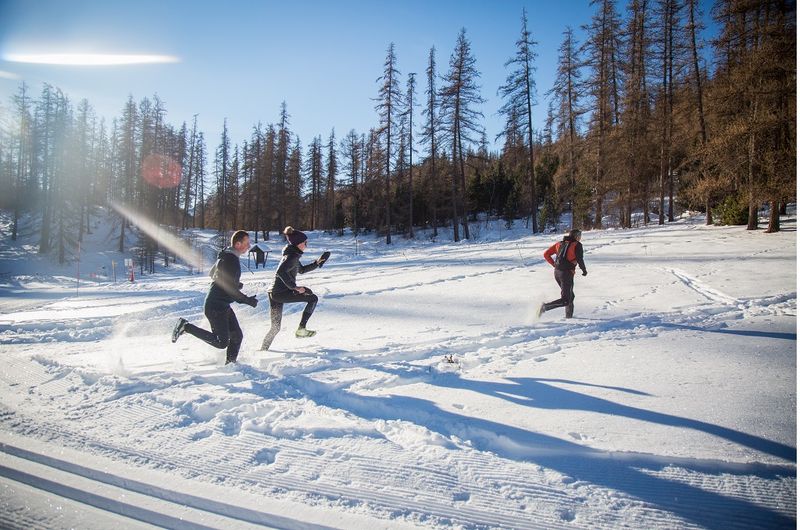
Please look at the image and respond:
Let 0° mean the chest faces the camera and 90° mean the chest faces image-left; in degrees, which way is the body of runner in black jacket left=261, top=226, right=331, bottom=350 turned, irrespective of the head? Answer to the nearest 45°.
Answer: approximately 270°

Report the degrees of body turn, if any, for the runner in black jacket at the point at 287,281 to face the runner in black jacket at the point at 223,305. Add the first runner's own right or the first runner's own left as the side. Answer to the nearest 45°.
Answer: approximately 135° to the first runner's own right

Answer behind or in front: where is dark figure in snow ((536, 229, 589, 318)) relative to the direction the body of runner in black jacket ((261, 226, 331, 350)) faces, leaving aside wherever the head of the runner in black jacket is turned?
in front

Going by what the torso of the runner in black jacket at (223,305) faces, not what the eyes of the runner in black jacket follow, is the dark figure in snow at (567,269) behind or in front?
in front

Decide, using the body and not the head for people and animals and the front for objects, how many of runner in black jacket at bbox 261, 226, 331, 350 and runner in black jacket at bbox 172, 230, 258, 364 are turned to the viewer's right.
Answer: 2

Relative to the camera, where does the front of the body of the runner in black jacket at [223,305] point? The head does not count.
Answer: to the viewer's right

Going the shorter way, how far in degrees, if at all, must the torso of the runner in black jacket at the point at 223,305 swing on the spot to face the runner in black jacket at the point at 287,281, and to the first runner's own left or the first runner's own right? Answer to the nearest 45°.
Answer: approximately 45° to the first runner's own left

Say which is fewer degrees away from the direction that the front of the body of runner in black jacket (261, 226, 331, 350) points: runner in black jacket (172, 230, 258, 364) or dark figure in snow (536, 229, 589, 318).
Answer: the dark figure in snow

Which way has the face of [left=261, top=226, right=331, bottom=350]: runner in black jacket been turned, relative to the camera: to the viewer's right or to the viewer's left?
to the viewer's right

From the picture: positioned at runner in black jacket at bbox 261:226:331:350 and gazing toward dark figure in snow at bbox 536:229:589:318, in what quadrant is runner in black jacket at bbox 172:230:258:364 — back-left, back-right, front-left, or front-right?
back-right
